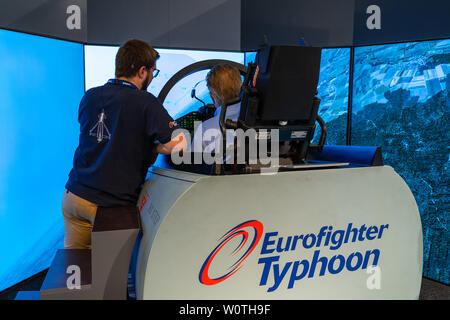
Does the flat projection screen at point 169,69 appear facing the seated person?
yes

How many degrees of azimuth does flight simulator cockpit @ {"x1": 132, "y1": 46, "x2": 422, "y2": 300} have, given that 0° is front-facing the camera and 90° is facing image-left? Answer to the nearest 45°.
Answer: approximately 135°

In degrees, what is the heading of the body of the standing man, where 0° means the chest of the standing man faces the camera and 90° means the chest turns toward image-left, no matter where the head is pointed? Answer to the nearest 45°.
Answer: approximately 225°

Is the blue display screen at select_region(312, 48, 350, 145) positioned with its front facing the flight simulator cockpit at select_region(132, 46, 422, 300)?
yes

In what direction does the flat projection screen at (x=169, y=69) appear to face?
toward the camera

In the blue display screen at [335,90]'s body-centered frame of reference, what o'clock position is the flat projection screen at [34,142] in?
The flat projection screen is roughly at 2 o'clock from the blue display screen.

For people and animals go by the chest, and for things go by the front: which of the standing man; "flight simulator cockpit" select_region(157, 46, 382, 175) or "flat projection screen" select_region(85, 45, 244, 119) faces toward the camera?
the flat projection screen

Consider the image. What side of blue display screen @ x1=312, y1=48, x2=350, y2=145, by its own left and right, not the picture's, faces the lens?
front

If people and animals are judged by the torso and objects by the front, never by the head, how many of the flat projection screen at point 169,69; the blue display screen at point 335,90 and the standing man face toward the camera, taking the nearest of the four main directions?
2

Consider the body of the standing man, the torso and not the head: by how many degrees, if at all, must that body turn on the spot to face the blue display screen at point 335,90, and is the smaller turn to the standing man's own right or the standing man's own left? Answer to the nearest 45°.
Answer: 0° — they already face it

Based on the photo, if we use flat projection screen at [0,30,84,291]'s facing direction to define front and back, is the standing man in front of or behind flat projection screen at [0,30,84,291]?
in front
